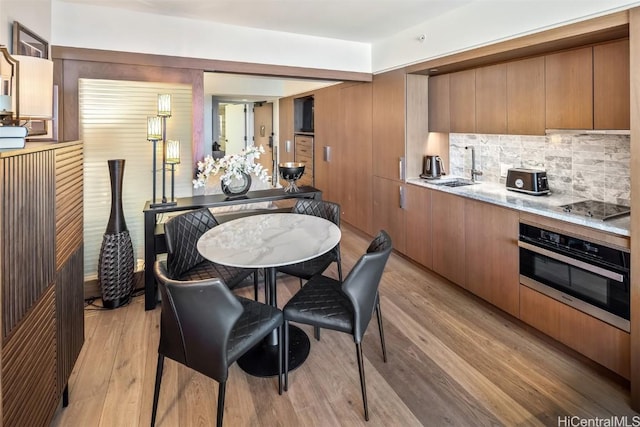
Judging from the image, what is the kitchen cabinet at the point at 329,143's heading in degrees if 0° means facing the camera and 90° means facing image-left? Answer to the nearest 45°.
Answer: approximately 45°

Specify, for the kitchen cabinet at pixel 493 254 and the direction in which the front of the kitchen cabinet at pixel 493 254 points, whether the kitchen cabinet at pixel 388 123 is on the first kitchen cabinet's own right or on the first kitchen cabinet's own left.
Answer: on the first kitchen cabinet's own right

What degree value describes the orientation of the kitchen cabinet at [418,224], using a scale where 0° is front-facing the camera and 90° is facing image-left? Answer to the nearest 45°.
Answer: approximately 45°

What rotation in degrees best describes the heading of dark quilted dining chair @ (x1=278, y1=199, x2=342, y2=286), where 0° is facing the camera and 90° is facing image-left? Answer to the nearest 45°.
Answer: approximately 45°

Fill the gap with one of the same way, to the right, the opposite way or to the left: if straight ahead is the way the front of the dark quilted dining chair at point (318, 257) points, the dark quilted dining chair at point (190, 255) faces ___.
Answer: to the left

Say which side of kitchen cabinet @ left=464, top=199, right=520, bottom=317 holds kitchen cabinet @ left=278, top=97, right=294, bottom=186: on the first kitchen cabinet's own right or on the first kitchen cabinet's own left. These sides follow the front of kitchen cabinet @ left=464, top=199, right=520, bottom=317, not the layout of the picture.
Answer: on the first kitchen cabinet's own right

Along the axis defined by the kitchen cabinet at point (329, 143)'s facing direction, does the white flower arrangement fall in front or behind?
in front

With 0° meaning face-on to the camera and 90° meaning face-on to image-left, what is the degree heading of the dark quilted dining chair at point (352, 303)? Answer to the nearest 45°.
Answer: approximately 135°
